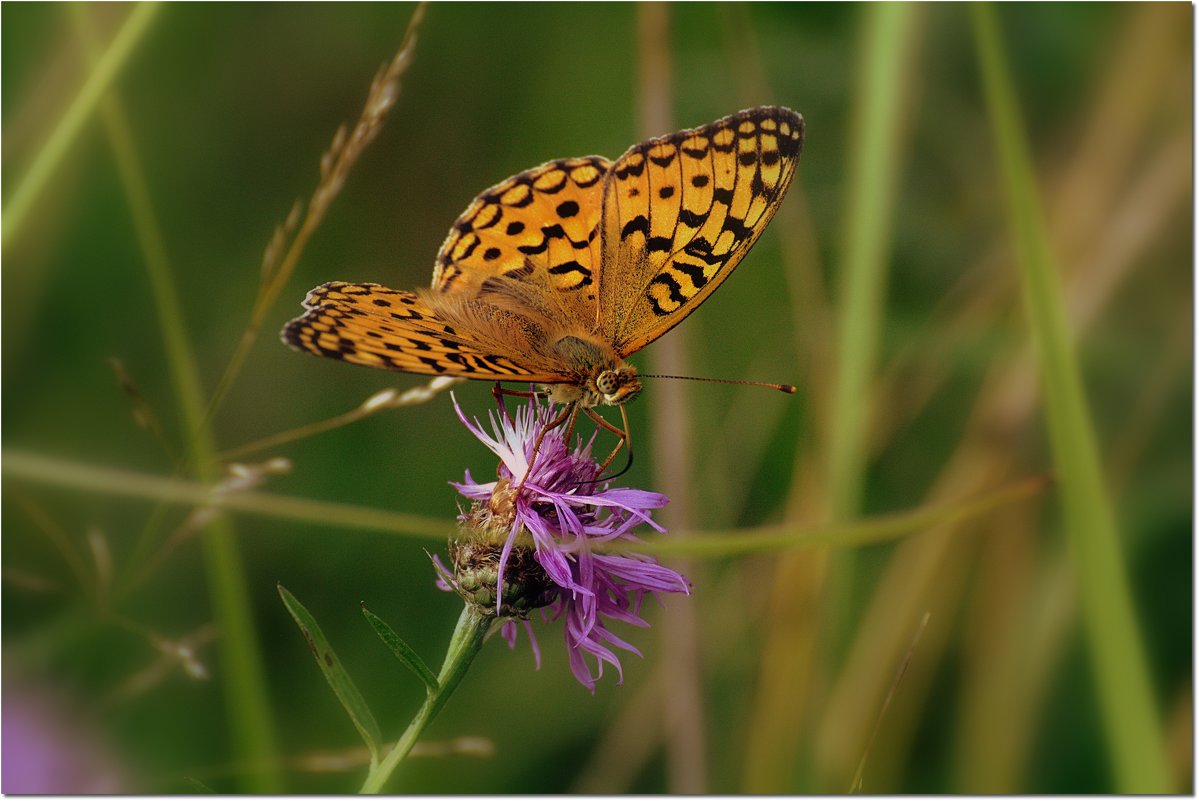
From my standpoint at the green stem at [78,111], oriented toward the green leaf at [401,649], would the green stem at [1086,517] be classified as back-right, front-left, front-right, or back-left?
front-left

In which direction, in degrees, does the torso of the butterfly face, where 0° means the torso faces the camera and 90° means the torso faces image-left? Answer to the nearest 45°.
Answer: approximately 315°

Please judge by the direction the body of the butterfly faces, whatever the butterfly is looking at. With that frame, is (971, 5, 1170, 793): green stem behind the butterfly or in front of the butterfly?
in front

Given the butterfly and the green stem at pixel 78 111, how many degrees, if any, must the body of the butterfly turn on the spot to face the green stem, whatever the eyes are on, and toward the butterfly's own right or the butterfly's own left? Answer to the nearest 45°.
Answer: approximately 135° to the butterfly's own right
